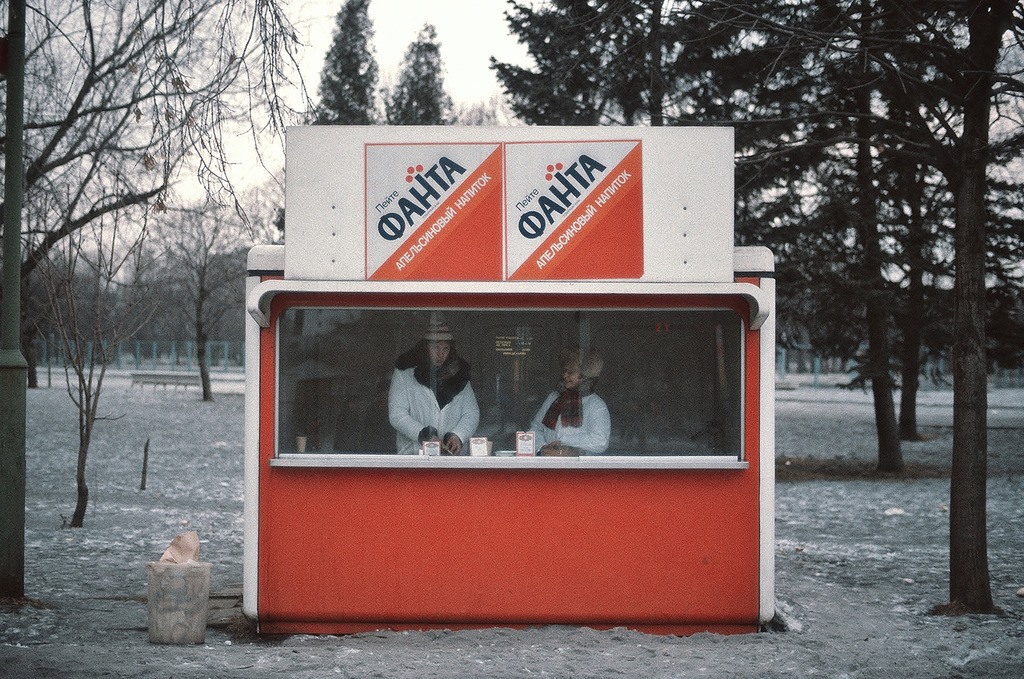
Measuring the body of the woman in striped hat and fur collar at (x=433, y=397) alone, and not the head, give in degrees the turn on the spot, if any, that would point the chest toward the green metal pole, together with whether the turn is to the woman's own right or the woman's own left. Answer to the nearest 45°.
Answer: approximately 90° to the woman's own right

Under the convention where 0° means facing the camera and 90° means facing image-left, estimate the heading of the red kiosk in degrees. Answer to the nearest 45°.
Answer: approximately 0°

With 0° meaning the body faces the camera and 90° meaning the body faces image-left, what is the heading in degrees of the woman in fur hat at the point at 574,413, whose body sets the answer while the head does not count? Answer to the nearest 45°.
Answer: approximately 45°

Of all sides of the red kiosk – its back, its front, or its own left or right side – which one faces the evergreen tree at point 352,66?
back

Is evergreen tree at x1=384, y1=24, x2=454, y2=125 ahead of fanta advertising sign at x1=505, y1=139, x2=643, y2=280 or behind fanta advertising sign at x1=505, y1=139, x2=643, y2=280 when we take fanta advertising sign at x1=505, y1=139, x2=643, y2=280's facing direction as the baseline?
behind

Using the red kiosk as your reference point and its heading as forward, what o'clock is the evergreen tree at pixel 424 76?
The evergreen tree is roughly at 6 o'clock from the red kiosk.

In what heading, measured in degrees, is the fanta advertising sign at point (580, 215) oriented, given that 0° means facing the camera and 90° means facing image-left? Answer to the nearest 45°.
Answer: approximately 0°

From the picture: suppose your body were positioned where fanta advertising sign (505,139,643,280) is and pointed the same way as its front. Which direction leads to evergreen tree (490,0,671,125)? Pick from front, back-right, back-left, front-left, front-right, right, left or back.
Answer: back

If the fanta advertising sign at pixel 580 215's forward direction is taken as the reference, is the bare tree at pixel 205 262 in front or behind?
behind

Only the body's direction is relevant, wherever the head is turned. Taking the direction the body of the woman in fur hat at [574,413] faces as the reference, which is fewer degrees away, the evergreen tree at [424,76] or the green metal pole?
the green metal pole
